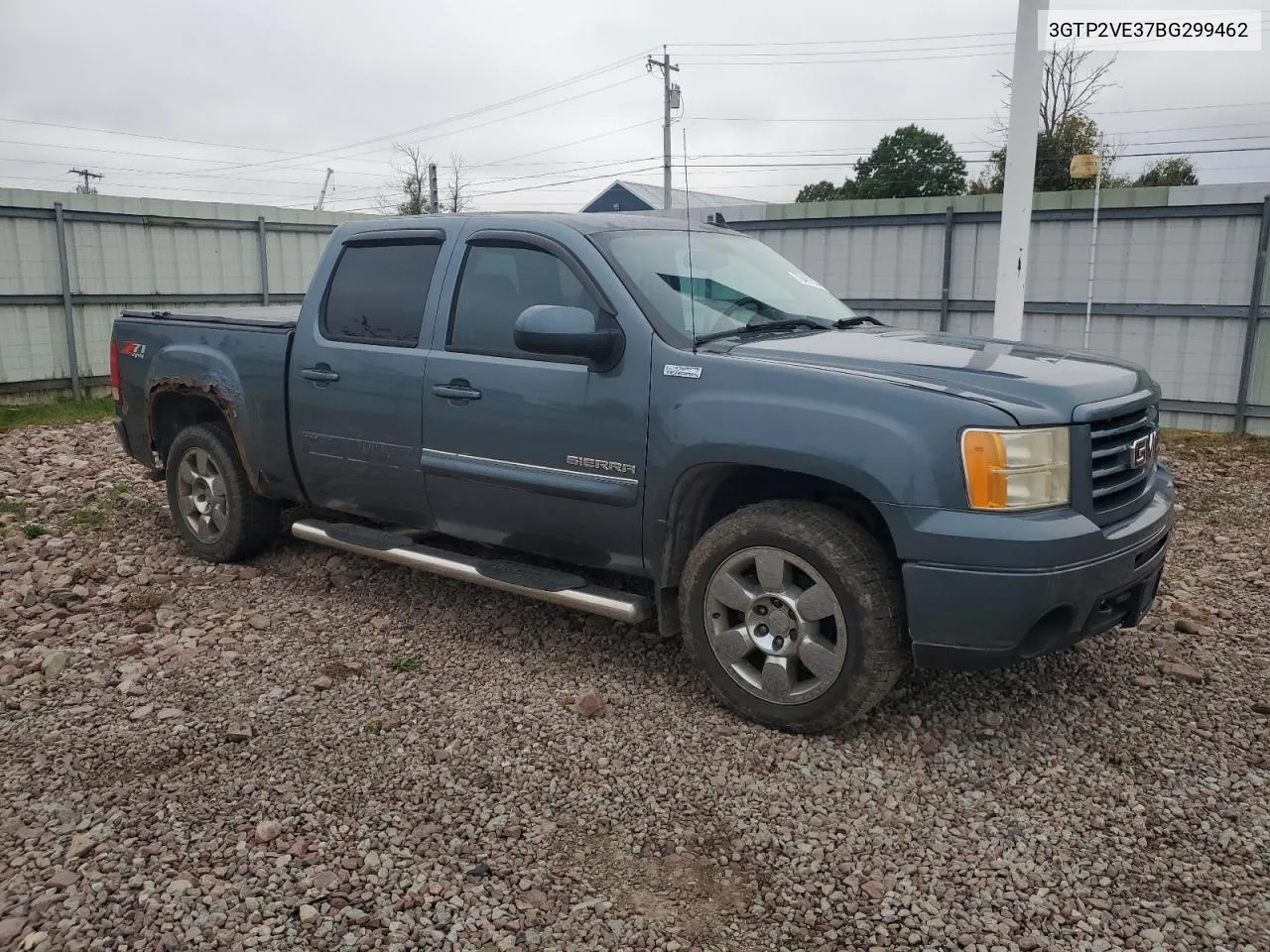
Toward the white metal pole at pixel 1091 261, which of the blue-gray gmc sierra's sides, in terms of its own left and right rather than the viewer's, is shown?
left

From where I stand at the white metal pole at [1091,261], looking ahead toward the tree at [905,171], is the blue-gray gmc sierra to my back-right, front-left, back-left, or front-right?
back-left

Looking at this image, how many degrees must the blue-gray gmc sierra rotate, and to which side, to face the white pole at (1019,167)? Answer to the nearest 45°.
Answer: approximately 90° to its left

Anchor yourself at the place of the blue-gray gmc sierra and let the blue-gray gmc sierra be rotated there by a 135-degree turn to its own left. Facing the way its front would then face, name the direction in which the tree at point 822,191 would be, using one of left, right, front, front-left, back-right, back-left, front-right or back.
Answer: front

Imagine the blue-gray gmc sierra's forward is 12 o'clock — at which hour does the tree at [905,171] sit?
The tree is roughly at 8 o'clock from the blue-gray gmc sierra.

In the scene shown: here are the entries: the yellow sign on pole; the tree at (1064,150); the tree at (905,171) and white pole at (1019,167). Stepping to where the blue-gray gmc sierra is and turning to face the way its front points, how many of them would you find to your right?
0

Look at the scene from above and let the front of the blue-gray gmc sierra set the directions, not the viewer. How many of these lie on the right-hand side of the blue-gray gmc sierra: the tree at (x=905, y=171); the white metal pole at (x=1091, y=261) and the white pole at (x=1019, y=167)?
0

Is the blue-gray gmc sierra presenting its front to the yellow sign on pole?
no

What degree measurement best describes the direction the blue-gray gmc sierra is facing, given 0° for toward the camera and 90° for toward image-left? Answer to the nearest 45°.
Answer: approximately 315°

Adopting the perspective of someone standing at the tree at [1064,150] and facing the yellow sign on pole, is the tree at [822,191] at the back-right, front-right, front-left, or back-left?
back-right
